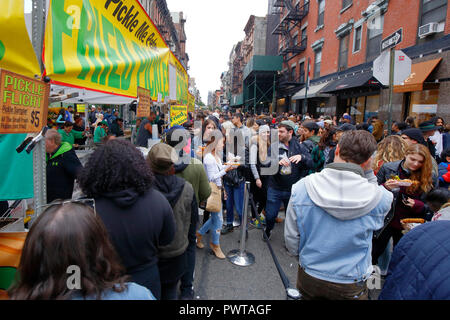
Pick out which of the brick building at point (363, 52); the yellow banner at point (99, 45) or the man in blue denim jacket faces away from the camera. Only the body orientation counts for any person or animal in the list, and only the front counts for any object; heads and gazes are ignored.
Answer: the man in blue denim jacket

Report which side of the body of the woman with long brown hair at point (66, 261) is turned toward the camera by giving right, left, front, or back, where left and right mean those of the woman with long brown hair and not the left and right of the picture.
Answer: back

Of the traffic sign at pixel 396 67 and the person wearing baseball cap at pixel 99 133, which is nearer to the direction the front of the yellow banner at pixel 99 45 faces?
the traffic sign

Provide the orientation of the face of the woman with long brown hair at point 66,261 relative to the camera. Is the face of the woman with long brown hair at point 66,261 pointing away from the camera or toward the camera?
away from the camera

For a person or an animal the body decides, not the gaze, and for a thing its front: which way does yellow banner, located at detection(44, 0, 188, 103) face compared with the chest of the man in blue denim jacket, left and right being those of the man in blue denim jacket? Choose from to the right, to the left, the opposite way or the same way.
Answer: to the right

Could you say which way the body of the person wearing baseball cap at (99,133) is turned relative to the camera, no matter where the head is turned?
to the viewer's right

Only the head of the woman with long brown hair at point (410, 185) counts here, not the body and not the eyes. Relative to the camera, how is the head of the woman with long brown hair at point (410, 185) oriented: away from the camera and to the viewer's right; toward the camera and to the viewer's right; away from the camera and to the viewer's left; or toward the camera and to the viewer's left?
toward the camera and to the viewer's left

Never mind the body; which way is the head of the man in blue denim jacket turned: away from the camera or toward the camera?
away from the camera

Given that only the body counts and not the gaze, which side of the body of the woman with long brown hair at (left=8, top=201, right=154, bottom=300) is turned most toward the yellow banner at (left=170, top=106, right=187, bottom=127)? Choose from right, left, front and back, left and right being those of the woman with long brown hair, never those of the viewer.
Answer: front
